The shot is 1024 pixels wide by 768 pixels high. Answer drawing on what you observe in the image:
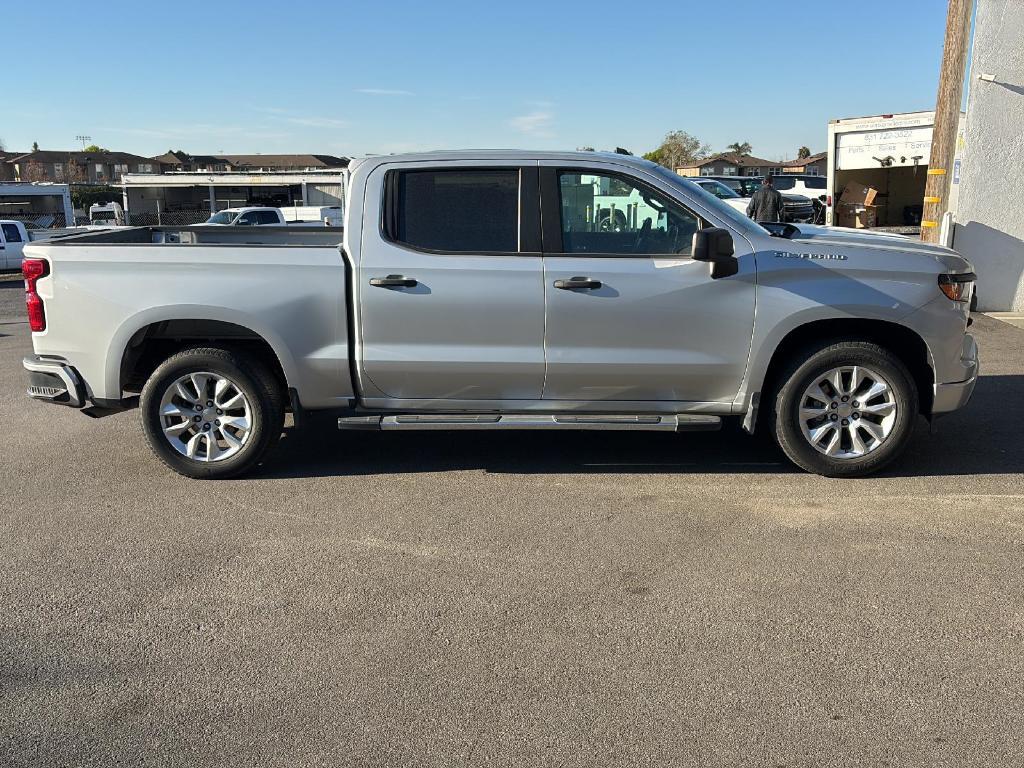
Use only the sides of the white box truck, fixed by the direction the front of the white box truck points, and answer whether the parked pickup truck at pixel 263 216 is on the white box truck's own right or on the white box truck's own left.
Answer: on the white box truck's own left

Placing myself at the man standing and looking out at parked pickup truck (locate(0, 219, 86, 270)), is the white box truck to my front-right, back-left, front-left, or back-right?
back-right

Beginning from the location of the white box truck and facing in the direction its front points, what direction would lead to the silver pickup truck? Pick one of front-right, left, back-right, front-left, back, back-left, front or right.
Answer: back

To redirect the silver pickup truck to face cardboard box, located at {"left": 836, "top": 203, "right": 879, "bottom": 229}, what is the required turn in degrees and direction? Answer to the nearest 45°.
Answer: approximately 45° to its left

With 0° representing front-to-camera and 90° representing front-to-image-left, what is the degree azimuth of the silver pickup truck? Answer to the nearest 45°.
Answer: approximately 270°

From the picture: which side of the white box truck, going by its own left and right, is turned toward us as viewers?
back

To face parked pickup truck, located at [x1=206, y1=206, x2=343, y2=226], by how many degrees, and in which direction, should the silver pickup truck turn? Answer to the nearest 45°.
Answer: approximately 90° to its left

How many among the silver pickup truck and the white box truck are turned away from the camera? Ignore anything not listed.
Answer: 1

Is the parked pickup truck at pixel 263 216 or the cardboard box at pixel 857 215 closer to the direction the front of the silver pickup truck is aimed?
the cardboard box

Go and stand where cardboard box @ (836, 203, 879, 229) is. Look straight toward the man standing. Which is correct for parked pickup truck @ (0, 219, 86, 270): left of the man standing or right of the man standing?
right

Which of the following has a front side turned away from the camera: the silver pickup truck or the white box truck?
the white box truck

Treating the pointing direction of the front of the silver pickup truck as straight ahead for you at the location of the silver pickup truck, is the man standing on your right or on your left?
on your left
